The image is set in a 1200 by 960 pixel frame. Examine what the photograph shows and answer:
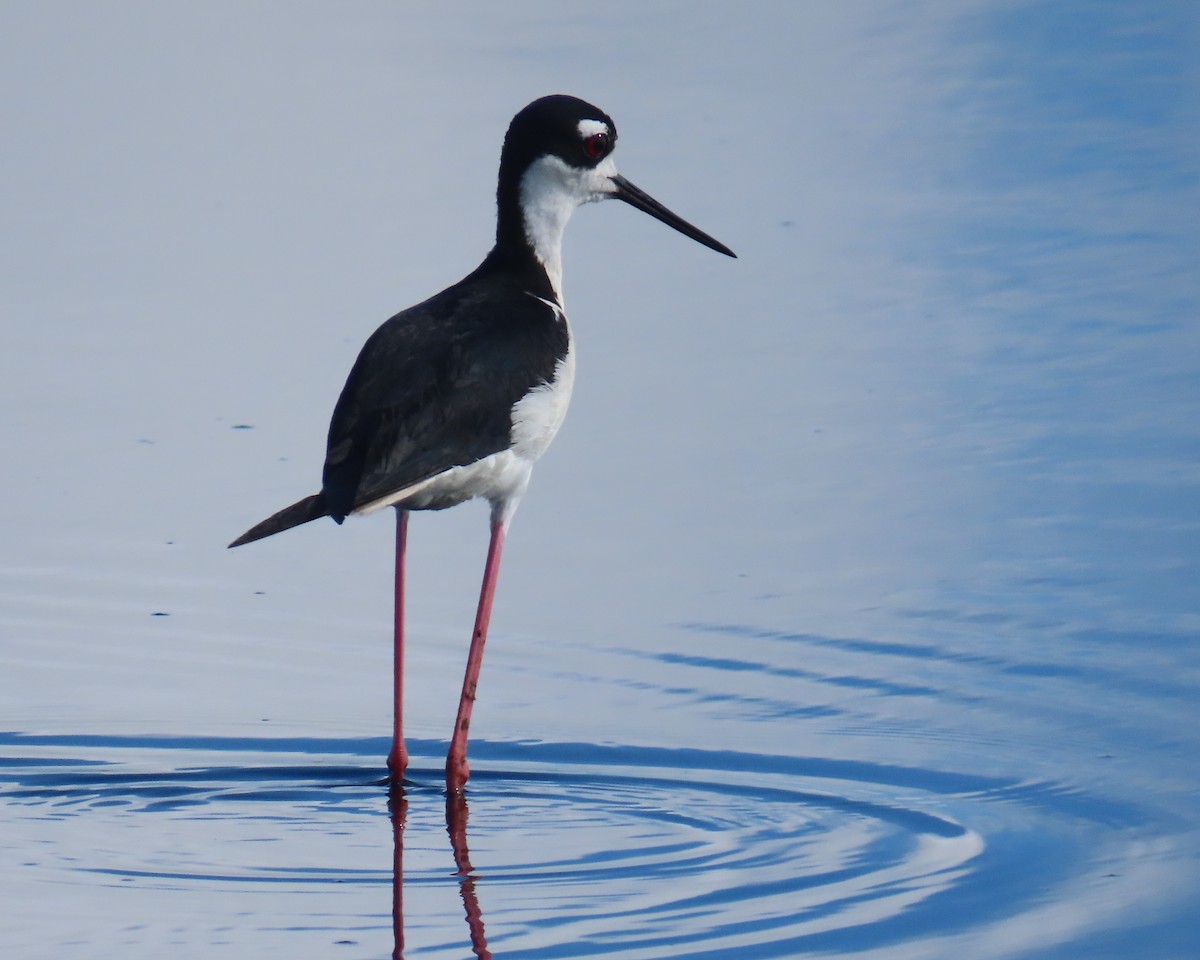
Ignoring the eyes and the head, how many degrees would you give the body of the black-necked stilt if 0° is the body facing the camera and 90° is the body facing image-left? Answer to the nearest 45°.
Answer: approximately 270°
